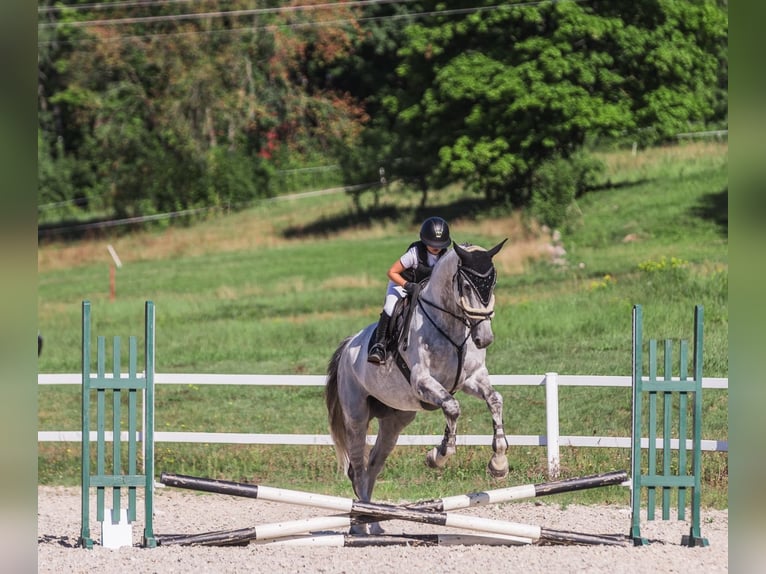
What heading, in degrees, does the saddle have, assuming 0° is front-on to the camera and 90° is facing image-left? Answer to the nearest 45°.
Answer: approximately 315°

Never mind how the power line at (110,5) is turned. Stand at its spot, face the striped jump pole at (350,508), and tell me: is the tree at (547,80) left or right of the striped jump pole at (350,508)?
left

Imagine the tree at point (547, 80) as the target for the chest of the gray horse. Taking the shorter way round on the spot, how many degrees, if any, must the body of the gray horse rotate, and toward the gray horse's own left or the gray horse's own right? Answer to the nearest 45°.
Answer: approximately 135° to the gray horse's own left

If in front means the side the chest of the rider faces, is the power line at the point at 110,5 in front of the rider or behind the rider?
behind

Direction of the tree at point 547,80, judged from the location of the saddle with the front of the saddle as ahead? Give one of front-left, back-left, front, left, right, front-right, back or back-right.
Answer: back-left

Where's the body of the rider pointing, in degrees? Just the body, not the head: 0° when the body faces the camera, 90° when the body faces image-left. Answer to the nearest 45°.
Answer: approximately 315°

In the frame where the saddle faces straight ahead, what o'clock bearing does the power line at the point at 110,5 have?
The power line is roughly at 7 o'clock from the saddle.
